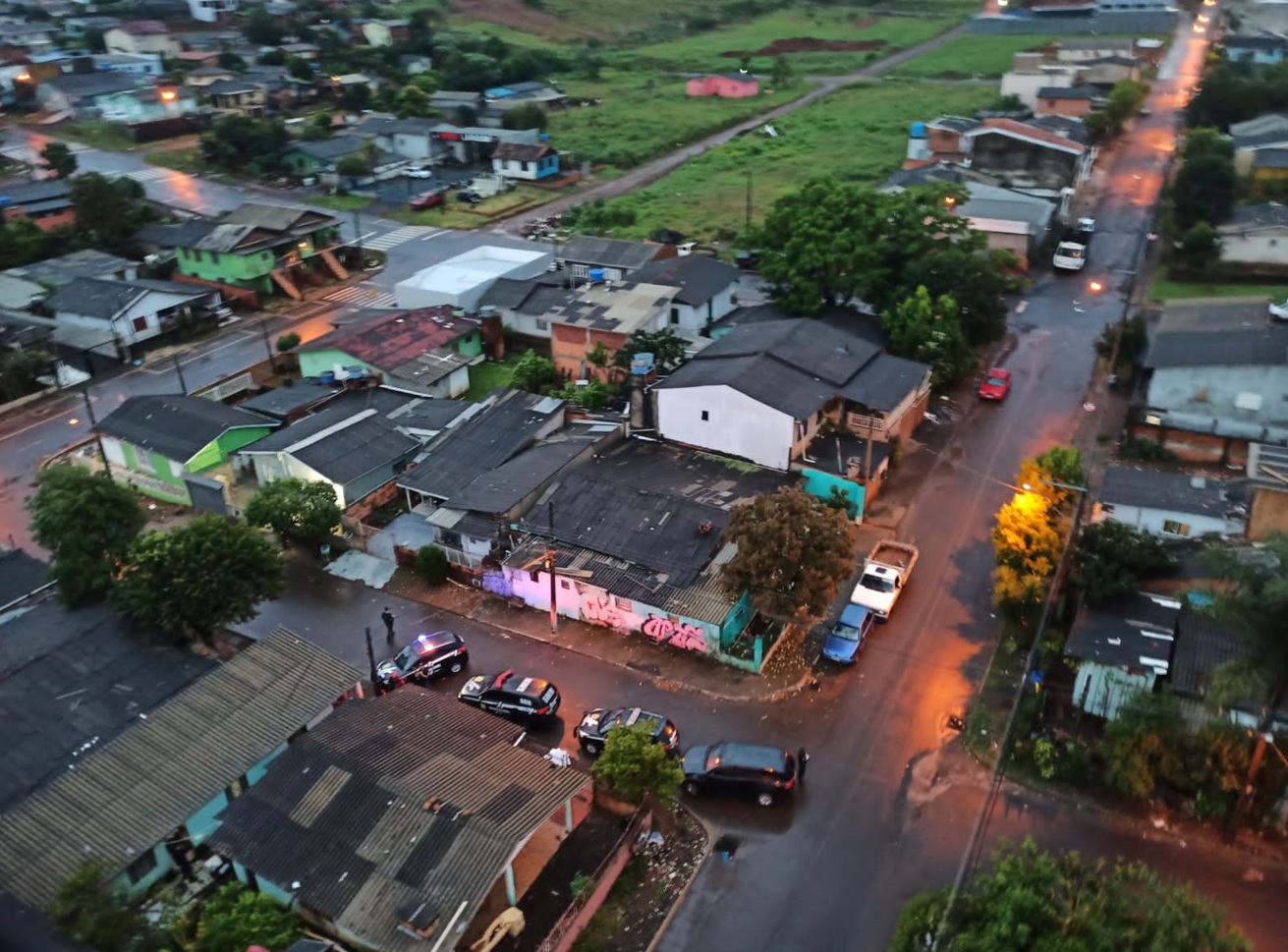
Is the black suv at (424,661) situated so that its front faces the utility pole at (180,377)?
no

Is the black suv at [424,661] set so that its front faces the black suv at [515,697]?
no

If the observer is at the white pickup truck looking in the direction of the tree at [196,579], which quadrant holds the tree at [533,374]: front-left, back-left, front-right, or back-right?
front-right

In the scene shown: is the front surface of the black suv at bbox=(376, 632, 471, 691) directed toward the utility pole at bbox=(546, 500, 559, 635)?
no

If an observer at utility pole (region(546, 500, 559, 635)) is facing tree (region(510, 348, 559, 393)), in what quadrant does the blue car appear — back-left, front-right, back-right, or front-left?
back-right

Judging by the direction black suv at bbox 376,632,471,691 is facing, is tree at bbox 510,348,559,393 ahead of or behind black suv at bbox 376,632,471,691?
behind
